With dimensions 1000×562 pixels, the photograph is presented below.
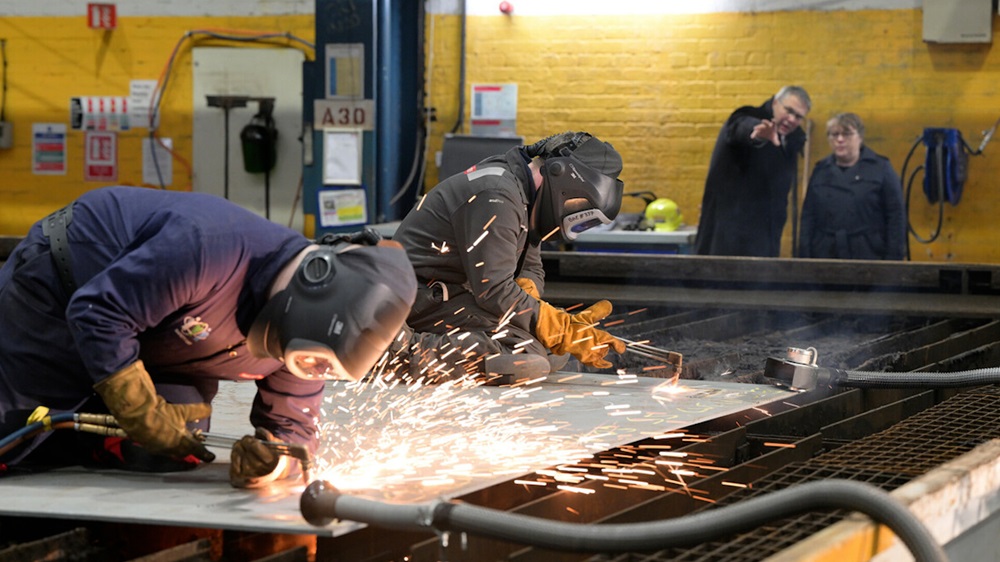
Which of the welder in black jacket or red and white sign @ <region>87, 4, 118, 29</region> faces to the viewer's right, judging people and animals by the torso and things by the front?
the welder in black jacket

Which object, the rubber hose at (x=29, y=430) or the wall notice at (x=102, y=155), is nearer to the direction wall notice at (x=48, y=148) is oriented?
the rubber hose

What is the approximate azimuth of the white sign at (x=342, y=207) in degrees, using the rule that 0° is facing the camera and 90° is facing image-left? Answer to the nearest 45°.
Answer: approximately 0°

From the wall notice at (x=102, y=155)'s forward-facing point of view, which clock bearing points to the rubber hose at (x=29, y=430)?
The rubber hose is roughly at 12 o'clock from the wall notice.

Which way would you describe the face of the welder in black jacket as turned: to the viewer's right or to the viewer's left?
to the viewer's right

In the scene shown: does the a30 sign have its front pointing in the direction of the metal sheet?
yes

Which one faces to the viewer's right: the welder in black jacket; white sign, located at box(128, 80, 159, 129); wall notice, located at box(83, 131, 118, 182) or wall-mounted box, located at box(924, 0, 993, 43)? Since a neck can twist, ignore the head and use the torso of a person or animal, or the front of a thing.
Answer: the welder in black jacket

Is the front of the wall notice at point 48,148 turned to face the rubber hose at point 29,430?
yes

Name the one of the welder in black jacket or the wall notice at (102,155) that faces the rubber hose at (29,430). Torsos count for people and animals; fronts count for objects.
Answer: the wall notice

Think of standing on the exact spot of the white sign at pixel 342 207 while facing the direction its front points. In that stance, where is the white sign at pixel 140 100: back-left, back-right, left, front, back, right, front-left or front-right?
back-right

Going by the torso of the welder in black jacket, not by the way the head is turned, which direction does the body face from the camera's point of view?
to the viewer's right

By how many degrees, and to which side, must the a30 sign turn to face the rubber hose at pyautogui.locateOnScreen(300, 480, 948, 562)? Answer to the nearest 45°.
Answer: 0° — it already faces it
